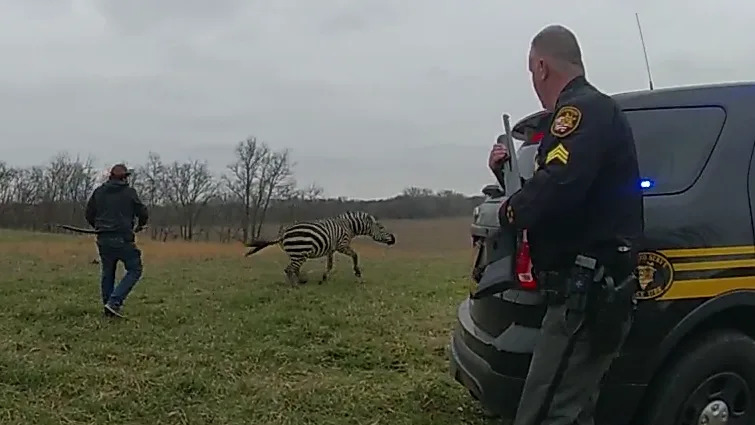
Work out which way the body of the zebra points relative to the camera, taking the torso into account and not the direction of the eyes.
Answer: to the viewer's right

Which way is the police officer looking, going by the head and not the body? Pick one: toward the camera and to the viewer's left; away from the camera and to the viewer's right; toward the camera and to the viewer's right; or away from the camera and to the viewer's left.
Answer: away from the camera and to the viewer's left

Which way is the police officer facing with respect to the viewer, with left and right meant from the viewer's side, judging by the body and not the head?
facing away from the viewer and to the left of the viewer

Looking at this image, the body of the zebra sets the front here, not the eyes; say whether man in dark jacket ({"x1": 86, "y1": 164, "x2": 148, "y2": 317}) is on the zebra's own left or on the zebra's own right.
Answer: on the zebra's own right

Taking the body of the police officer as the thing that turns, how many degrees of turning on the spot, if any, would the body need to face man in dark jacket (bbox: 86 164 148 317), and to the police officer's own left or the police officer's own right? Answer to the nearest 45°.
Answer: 0° — they already face them

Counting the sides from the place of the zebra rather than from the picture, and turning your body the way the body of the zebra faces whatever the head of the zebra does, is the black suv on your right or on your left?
on your right

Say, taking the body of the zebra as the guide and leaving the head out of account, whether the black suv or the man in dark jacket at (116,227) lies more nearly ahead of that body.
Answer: the black suv
